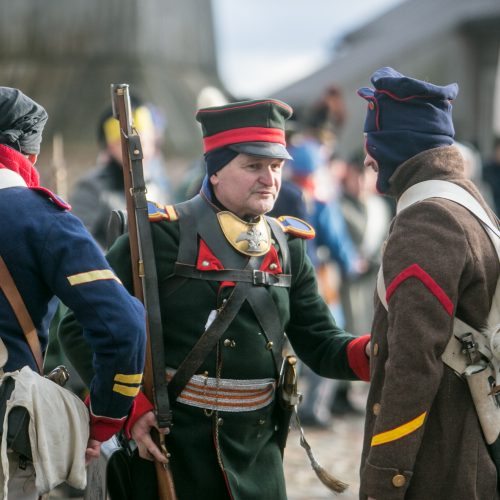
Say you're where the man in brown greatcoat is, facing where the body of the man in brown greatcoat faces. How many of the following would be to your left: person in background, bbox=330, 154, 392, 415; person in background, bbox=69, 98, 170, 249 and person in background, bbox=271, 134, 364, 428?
0

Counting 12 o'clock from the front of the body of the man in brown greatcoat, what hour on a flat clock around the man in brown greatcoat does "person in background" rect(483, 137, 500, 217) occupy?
The person in background is roughly at 3 o'clock from the man in brown greatcoat.

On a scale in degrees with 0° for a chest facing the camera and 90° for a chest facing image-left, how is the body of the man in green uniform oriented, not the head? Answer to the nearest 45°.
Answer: approximately 315°

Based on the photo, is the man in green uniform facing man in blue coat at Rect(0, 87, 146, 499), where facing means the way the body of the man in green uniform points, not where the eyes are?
no

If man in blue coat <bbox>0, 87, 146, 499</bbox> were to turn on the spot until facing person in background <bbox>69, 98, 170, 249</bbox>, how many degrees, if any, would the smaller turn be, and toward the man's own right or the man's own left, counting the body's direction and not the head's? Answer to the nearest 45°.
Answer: approximately 45° to the man's own left

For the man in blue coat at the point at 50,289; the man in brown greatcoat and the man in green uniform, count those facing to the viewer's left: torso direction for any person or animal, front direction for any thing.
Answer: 1

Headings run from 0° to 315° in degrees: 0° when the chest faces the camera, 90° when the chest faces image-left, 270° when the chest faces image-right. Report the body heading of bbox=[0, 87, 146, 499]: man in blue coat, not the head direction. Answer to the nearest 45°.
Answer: approximately 225°

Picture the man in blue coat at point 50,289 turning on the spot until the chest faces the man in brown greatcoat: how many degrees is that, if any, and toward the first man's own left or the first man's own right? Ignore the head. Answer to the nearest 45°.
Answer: approximately 45° to the first man's own right

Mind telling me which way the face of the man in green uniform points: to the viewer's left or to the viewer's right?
to the viewer's right

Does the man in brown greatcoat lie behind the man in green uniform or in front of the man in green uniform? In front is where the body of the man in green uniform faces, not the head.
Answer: in front

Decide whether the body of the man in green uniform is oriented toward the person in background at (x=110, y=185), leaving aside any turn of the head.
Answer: no

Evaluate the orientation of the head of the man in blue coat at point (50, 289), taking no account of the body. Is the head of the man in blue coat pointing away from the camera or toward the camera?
away from the camera

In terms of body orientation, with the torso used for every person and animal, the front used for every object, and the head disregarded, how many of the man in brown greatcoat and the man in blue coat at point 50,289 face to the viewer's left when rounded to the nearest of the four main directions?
1

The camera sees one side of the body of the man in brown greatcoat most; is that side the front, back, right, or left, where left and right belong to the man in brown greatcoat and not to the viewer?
left

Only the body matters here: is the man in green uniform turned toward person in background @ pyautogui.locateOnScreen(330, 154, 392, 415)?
no
